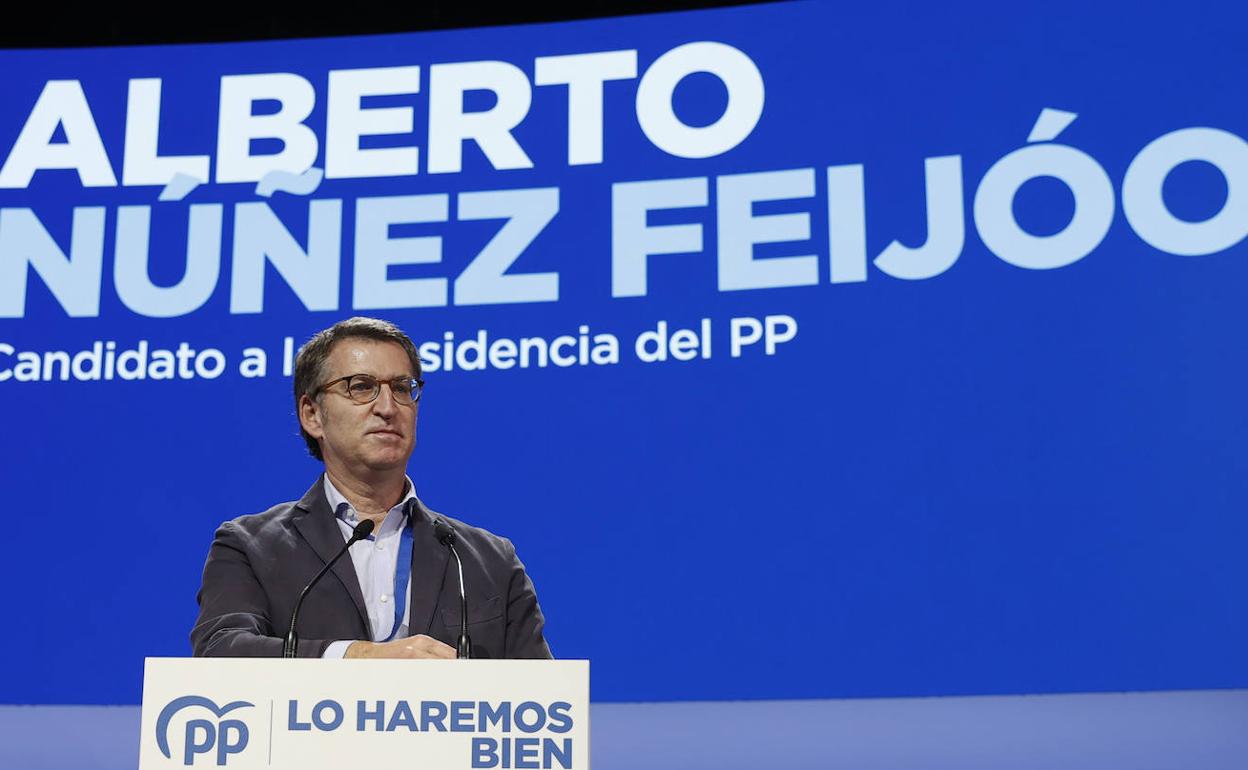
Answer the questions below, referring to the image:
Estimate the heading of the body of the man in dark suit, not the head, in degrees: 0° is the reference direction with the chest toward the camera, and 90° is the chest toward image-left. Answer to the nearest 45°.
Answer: approximately 0°
